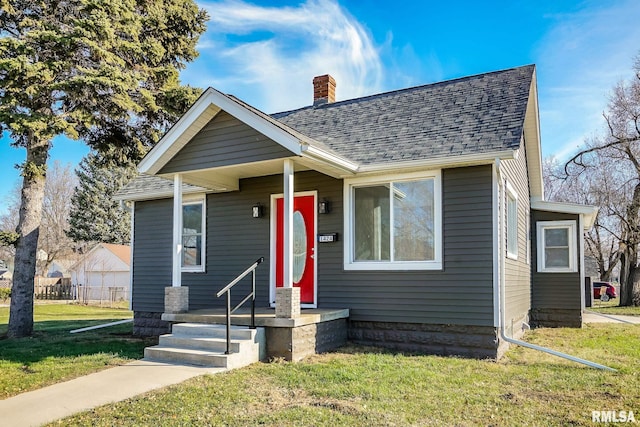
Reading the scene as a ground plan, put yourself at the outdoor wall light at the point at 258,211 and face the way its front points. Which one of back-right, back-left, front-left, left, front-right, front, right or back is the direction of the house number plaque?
left

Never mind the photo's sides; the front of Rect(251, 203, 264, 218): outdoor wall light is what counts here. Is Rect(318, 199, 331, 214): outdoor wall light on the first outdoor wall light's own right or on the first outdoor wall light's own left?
on the first outdoor wall light's own left

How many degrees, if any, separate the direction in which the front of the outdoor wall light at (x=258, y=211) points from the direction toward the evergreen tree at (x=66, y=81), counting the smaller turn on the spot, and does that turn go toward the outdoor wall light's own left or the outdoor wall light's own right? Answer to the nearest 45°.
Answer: approximately 90° to the outdoor wall light's own right

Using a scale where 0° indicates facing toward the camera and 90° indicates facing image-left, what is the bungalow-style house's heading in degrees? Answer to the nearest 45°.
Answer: approximately 45°

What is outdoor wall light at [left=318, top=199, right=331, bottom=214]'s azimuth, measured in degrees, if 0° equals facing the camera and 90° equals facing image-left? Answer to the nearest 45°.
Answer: approximately 45°

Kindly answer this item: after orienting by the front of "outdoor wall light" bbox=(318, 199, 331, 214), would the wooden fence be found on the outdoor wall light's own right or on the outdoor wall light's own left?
on the outdoor wall light's own right

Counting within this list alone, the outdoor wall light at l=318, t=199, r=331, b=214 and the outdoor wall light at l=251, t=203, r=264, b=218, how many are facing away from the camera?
0

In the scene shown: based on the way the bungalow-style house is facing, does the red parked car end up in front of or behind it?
behind
